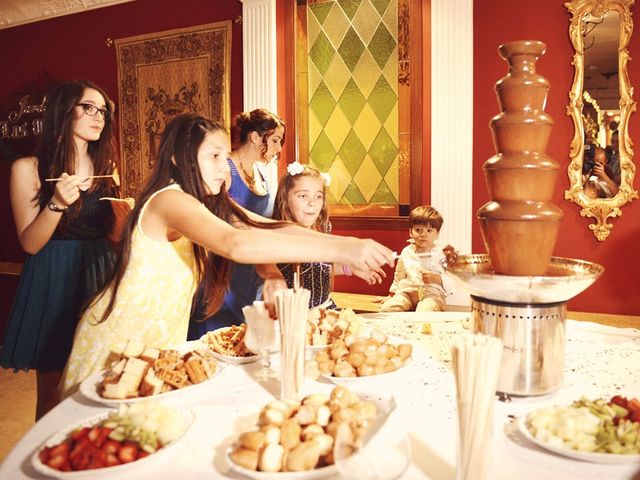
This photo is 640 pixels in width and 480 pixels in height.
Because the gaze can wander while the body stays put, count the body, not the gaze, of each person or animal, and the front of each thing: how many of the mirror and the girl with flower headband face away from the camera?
0

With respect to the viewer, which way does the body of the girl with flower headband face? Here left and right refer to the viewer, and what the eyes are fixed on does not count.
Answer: facing the viewer and to the right of the viewer

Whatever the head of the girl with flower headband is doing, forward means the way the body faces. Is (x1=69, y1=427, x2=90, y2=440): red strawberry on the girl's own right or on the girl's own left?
on the girl's own right

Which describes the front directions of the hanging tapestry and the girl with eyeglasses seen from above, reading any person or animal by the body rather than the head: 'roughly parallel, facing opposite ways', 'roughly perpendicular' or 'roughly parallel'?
roughly perpendicular

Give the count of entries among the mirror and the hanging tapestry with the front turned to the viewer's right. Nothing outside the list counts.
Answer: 0

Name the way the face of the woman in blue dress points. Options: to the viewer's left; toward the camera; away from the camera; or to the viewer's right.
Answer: to the viewer's right

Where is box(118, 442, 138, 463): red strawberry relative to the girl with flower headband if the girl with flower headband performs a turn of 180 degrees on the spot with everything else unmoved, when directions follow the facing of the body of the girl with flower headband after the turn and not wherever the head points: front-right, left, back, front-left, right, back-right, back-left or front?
back-left

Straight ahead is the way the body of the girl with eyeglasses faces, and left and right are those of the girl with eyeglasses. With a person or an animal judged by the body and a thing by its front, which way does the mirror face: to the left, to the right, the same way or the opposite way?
to the right
